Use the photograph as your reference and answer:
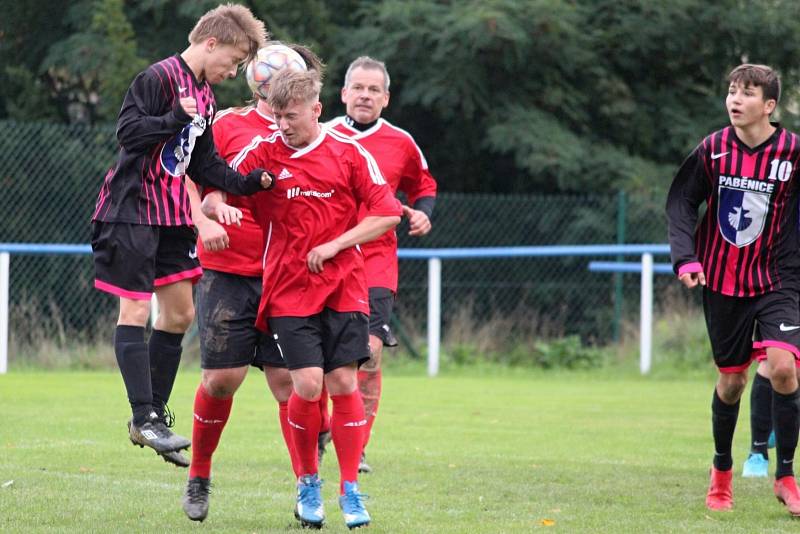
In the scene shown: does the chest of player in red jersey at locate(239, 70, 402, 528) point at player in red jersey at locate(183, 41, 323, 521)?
no

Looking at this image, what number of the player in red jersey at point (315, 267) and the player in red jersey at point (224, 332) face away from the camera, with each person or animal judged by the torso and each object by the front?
0

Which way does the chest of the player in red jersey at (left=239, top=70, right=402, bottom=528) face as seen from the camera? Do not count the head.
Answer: toward the camera

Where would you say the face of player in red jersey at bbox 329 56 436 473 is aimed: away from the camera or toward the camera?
toward the camera

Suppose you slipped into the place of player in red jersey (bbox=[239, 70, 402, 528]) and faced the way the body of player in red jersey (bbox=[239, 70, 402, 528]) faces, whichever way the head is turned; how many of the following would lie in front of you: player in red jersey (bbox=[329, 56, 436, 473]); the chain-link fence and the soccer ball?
0

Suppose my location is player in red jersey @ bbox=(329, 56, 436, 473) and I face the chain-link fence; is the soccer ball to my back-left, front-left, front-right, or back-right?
back-left

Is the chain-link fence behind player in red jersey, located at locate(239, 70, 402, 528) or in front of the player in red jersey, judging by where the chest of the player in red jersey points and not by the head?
behind

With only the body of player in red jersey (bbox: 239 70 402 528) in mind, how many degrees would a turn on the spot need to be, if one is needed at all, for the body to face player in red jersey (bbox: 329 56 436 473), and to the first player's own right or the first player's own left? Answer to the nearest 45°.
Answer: approximately 180°

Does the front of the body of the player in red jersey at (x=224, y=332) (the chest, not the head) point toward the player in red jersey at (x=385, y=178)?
no

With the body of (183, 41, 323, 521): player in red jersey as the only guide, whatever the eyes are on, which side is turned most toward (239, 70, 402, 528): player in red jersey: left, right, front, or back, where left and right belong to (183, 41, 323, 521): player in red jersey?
left

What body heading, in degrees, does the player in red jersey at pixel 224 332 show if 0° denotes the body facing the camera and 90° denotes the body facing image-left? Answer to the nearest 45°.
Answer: approximately 45°
